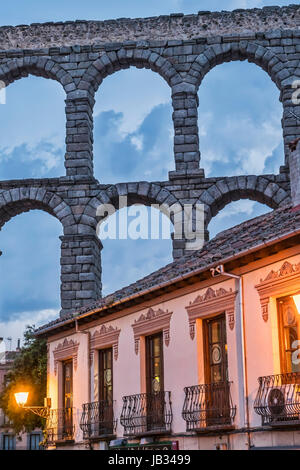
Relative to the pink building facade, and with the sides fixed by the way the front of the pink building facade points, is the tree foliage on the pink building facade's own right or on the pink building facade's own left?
on the pink building facade's own right

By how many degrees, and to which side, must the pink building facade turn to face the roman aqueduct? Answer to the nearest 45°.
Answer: approximately 135° to its right

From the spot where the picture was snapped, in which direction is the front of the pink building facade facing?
facing the viewer and to the left of the viewer

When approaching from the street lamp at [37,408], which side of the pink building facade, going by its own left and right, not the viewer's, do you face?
right
